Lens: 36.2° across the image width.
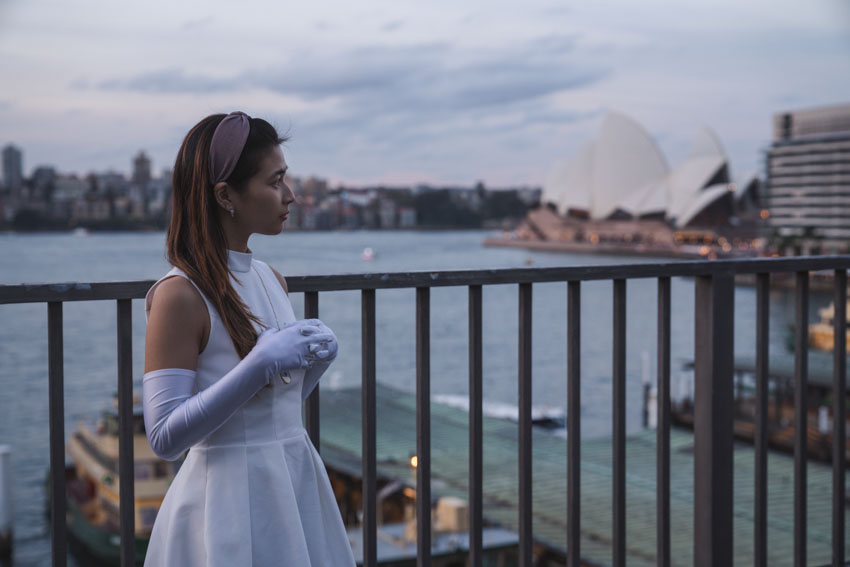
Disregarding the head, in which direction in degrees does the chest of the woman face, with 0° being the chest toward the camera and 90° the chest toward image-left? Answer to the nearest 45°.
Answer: approximately 315°

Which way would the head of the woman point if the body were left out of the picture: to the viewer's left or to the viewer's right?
to the viewer's right
